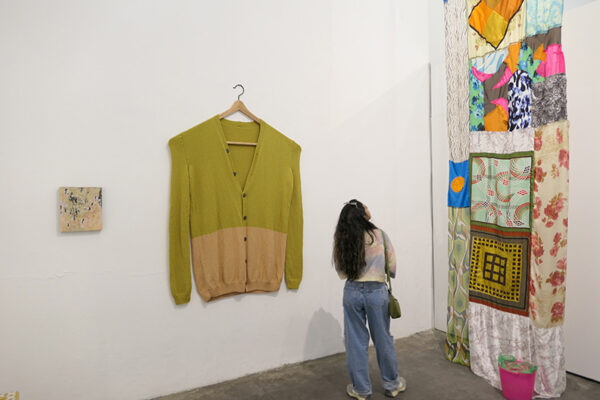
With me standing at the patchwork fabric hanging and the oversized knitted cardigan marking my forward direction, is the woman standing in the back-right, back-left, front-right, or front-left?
front-left

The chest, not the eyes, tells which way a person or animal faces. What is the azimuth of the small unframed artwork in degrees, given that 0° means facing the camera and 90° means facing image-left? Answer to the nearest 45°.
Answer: approximately 0°

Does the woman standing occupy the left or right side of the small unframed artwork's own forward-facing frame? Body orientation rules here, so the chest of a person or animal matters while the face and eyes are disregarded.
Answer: on its left

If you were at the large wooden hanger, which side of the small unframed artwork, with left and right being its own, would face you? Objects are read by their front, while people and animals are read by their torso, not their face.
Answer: left

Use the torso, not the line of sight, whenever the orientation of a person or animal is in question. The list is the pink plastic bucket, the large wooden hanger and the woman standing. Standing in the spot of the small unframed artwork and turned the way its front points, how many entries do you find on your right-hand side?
0

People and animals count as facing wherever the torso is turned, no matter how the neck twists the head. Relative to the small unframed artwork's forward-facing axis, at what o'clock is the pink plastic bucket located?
The pink plastic bucket is roughly at 10 o'clock from the small unframed artwork.

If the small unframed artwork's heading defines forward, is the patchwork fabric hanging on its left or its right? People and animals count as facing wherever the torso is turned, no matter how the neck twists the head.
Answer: on its left

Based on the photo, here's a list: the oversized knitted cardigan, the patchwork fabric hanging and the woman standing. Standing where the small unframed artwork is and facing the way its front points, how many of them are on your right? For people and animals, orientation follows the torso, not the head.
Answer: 0

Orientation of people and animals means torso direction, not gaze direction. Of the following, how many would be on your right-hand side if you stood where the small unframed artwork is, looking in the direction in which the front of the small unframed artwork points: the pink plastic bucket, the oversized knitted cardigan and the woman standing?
0

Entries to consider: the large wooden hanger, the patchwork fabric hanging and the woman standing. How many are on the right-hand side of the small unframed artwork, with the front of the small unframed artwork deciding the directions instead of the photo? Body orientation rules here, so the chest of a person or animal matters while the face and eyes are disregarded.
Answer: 0
